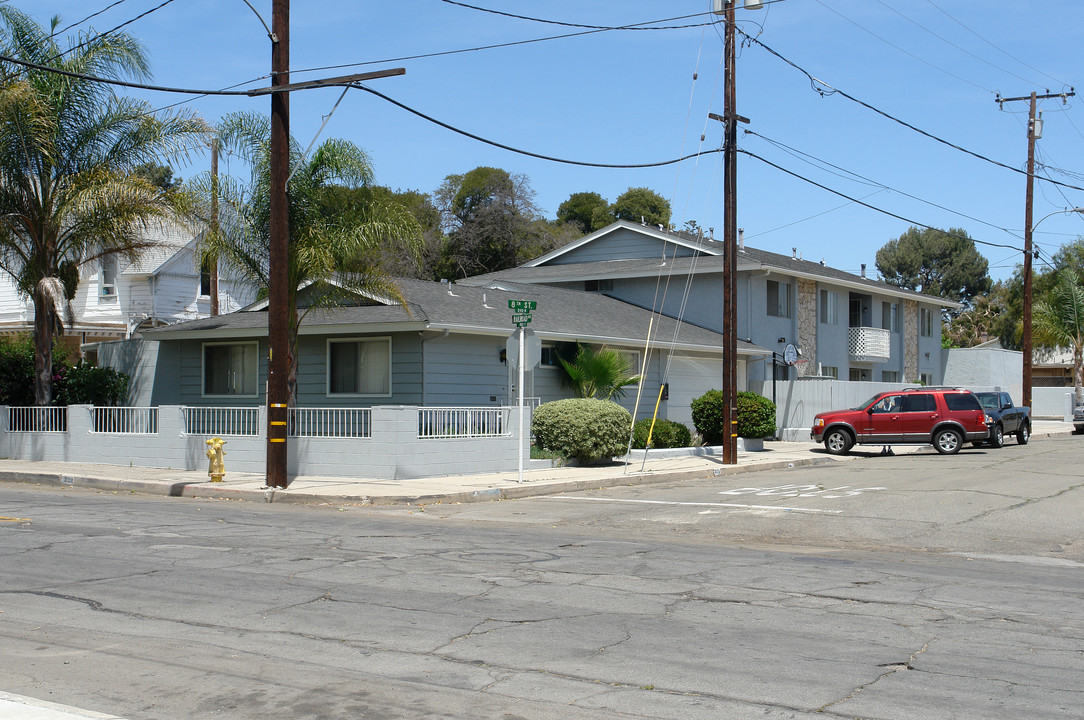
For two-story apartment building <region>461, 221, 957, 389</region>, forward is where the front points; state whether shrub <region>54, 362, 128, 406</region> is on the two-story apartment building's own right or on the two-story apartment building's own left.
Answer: on the two-story apartment building's own right

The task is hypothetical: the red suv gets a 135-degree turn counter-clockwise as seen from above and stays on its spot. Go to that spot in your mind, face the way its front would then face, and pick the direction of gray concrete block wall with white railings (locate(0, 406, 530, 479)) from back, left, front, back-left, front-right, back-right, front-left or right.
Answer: right

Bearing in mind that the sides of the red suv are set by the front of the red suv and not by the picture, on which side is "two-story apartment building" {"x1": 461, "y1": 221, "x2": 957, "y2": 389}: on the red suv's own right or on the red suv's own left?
on the red suv's own right

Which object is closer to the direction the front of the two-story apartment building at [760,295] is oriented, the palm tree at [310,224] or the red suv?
the red suv

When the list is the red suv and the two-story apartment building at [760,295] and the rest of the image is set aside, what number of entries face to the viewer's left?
1

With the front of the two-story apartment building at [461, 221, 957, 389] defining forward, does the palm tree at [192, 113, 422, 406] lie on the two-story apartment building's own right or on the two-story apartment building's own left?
on the two-story apartment building's own right

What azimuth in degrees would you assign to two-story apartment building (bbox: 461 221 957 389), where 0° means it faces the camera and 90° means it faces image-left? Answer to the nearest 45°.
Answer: approximately 315°

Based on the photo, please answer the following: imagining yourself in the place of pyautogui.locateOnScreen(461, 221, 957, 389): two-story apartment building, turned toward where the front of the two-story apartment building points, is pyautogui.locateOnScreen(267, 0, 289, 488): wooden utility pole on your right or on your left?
on your right

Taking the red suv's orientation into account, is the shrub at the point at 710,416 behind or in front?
in front

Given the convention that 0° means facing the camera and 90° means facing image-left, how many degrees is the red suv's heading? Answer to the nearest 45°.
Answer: approximately 90°

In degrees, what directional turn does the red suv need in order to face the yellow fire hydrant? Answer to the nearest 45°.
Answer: approximately 45° to its left

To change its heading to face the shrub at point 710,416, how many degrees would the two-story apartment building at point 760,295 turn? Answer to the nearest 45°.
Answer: approximately 45° to its right
